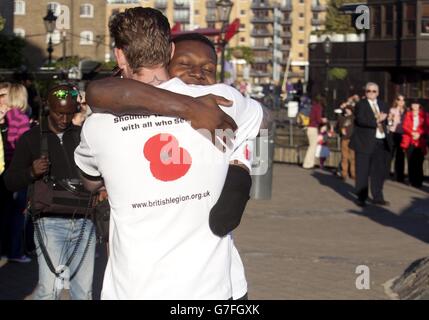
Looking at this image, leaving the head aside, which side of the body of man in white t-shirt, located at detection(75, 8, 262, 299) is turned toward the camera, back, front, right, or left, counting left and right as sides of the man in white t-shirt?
back

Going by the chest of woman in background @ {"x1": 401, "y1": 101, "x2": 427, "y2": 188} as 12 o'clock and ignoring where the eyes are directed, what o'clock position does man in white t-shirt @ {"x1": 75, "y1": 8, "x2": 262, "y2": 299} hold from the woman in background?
The man in white t-shirt is roughly at 12 o'clock from the woman in background.

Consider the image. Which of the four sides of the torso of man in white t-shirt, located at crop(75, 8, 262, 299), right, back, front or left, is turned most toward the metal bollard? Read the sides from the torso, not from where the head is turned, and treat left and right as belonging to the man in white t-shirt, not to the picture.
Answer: front

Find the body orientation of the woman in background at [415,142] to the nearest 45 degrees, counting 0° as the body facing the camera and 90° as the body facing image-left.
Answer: approximately 0°

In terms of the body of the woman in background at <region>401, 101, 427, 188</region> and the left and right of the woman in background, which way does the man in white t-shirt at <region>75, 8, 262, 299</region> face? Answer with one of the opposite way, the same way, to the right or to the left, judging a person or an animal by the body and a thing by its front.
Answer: the opposite way

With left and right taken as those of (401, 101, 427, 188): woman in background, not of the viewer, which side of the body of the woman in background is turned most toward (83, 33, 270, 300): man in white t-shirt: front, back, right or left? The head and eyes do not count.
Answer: front

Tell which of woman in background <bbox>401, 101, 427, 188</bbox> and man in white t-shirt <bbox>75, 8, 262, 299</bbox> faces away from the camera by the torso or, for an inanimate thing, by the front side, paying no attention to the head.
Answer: the man in white t-shirt

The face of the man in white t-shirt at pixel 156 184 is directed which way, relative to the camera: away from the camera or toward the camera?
away from the camera
